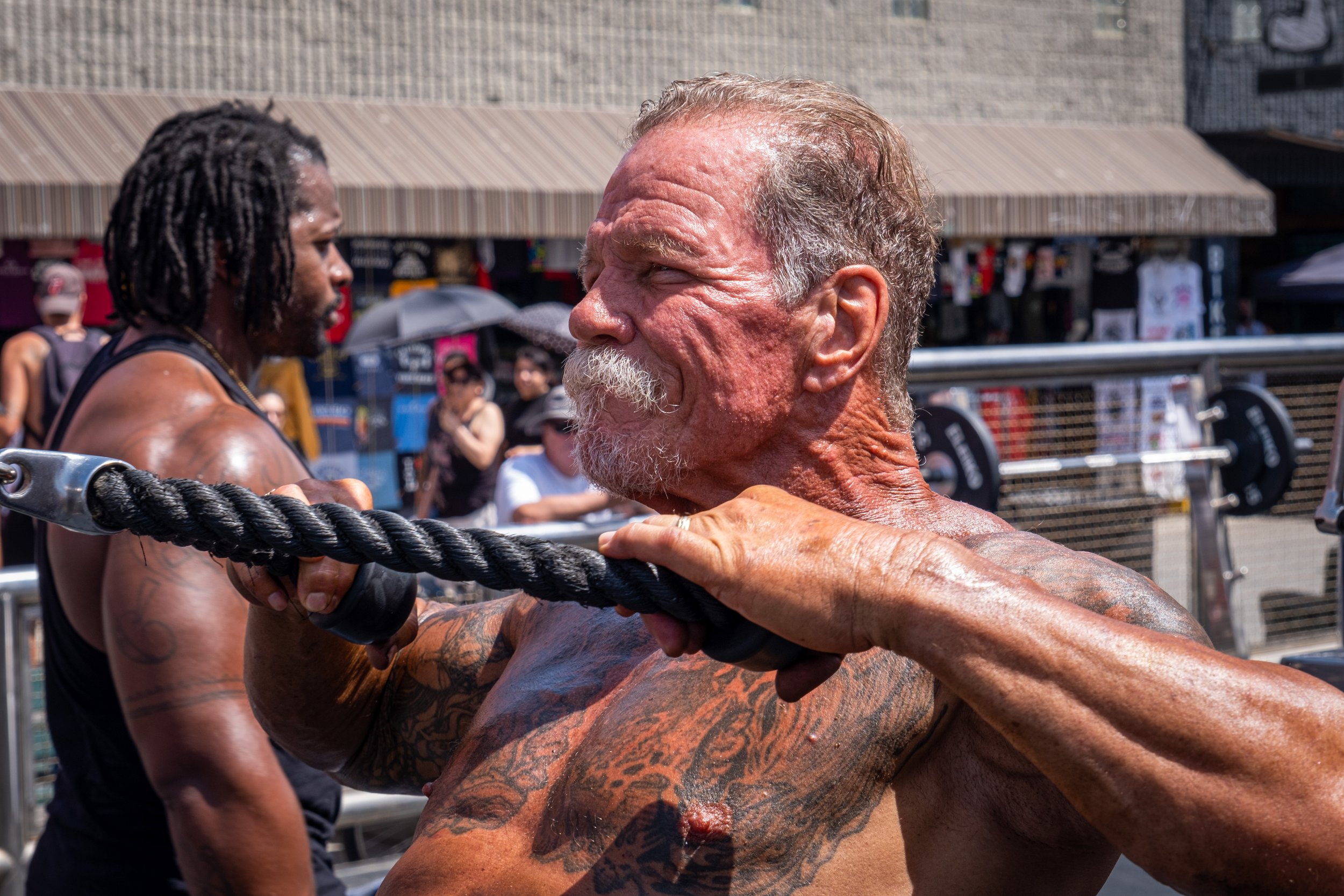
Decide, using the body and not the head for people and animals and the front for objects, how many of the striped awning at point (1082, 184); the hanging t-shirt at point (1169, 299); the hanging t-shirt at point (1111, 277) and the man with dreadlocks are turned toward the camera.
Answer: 3

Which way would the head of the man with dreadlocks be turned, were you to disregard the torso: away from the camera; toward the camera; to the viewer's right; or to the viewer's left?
to the viewer's right

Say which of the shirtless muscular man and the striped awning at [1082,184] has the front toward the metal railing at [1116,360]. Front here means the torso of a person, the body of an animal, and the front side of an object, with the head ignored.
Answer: the striped awning

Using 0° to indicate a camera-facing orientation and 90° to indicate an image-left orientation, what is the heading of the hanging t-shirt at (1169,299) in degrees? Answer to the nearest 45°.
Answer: approximately 0°

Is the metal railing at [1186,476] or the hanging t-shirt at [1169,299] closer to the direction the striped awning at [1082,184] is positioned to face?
the metal railing

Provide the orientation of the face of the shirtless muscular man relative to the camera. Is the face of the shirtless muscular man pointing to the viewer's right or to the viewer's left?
to the viewer's left

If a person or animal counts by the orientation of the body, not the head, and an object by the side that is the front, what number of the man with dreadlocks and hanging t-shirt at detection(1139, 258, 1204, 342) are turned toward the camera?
1

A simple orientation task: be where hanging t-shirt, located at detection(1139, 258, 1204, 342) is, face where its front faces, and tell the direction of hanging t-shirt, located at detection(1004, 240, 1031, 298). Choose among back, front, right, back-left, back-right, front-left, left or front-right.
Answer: front-right

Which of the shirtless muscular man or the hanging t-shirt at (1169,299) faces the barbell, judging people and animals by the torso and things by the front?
the hanging t-shirt
